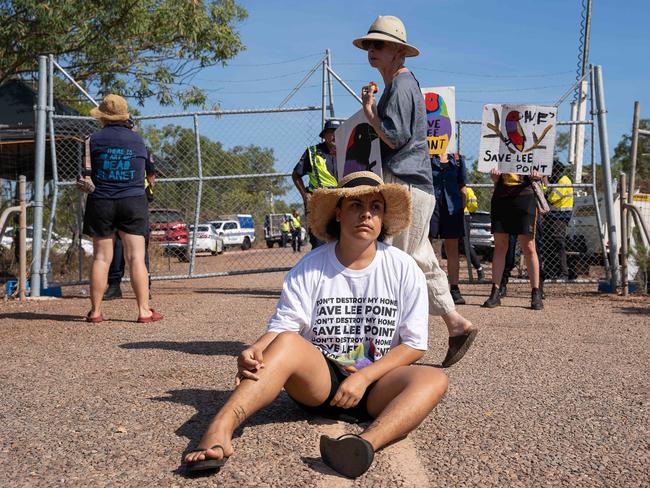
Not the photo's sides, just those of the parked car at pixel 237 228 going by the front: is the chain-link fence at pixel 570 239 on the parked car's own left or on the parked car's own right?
on the parked car's own left

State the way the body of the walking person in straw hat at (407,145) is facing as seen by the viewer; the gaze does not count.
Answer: to the viewer's left

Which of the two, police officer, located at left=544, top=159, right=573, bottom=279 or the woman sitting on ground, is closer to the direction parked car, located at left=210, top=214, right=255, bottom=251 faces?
the woman sitting on ground

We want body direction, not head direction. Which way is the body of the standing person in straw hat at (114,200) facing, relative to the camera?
away from the camera

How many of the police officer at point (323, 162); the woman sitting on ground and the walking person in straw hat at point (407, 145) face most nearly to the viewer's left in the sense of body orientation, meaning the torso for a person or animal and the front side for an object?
1

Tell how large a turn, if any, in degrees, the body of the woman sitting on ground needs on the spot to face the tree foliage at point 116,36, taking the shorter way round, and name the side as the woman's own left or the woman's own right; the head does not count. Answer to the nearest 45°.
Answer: approximately 180°

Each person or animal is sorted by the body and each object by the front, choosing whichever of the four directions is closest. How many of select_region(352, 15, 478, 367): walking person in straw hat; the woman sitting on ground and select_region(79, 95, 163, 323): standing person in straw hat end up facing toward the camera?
1

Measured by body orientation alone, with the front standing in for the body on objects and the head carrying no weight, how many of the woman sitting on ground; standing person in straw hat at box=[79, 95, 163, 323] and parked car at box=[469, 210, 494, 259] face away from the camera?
1

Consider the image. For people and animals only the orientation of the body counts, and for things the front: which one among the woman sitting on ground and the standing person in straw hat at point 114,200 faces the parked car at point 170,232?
the standing person in straw hat
